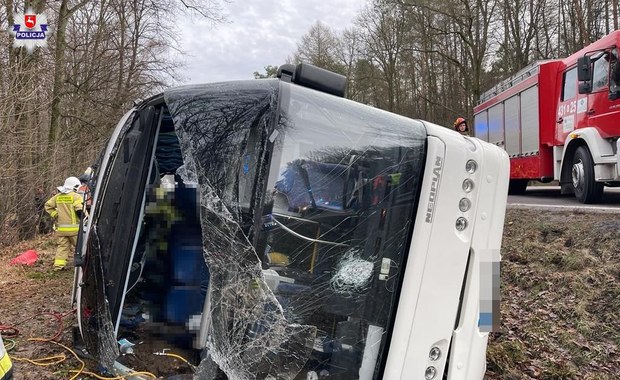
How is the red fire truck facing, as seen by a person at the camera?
facing the viewer and to the right of the viewer

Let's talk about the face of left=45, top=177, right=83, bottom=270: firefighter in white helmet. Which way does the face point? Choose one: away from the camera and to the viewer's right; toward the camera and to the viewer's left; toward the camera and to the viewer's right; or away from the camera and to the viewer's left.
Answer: away from the camera and to the viewer's right

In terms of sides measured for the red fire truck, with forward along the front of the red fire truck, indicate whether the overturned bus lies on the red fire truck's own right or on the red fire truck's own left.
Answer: on the red fire truck's own right

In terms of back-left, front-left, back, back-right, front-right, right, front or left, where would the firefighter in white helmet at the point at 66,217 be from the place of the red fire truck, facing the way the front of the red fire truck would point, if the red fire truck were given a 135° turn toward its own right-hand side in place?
front-left
